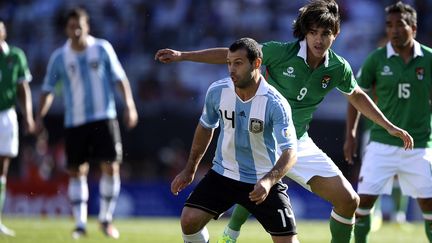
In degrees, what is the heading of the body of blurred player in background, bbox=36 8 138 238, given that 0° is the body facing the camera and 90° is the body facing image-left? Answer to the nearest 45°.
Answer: approximately 0°

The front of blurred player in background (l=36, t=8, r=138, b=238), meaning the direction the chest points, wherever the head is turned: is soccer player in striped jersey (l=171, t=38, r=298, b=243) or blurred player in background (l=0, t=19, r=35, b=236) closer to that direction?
the soccer player in striped jersey

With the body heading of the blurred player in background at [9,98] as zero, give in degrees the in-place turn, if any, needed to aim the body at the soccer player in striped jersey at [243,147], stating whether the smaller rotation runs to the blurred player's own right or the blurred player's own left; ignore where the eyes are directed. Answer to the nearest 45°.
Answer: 0° — they already face them

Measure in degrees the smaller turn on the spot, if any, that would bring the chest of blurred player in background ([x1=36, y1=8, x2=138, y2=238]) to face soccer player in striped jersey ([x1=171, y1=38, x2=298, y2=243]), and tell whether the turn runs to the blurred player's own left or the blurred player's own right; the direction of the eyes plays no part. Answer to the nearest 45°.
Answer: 0° — they already face them

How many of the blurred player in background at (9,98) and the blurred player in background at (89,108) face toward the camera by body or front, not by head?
2

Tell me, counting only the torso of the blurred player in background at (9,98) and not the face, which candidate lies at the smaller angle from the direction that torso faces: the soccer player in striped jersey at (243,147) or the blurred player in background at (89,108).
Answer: the soccer player in striped jersey
